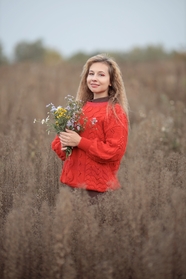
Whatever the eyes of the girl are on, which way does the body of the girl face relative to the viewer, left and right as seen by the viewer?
facing the viewer and to the left of the viewer
